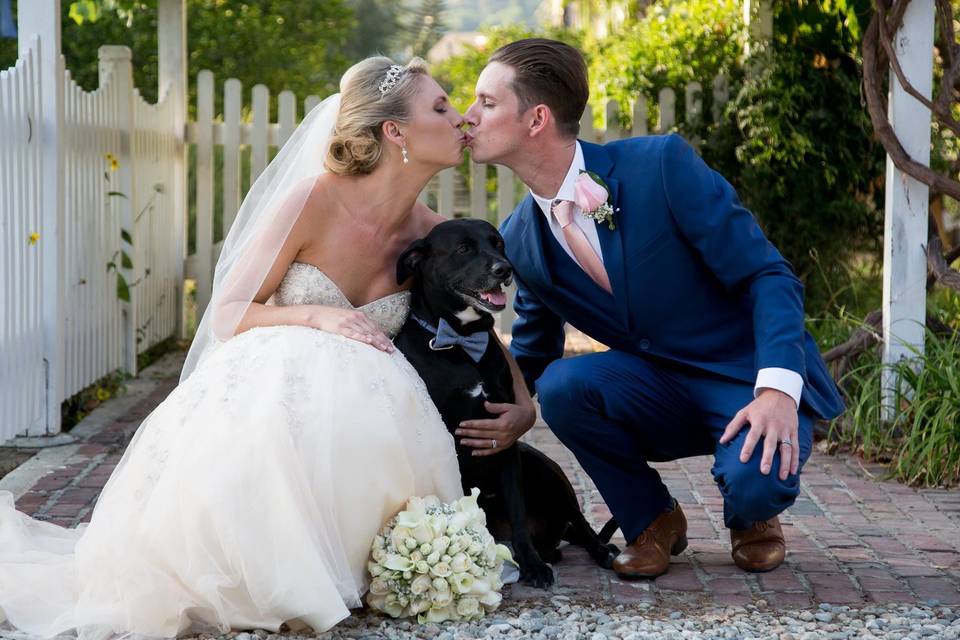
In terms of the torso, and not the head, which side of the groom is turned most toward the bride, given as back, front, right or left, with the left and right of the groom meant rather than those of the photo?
front

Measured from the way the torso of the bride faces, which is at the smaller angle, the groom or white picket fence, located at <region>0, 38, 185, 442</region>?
the groom

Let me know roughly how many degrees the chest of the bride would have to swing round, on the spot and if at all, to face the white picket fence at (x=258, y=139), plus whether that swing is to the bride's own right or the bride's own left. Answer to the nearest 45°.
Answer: approximately 135° to the bride's own left

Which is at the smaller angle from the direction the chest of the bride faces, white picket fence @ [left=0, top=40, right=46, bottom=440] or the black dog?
the black dog

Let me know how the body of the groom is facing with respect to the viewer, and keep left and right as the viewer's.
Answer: facing the viewer and to the left of the viewer

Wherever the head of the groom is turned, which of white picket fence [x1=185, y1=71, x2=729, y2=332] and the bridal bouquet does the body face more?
the bridal bouquet

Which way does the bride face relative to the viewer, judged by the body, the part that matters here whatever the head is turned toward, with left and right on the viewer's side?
facing the viewer and to the right of the viewer

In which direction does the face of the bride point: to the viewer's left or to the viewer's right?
to the viewer's right

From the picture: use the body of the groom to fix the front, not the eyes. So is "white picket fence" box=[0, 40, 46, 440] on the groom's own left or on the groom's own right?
on the groom's own right

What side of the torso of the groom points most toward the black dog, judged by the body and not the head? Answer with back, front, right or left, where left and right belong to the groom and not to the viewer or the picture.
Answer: front

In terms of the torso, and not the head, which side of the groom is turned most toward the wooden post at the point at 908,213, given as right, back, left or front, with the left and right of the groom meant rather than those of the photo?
back

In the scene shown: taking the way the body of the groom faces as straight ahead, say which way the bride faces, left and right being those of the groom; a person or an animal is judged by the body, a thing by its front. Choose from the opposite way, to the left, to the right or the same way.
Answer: to the left

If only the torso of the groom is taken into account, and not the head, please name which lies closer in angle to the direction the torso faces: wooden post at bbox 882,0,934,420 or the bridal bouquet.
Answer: the bridal bouquet

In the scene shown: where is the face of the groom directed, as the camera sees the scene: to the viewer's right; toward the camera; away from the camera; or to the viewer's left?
to the viewer's left
